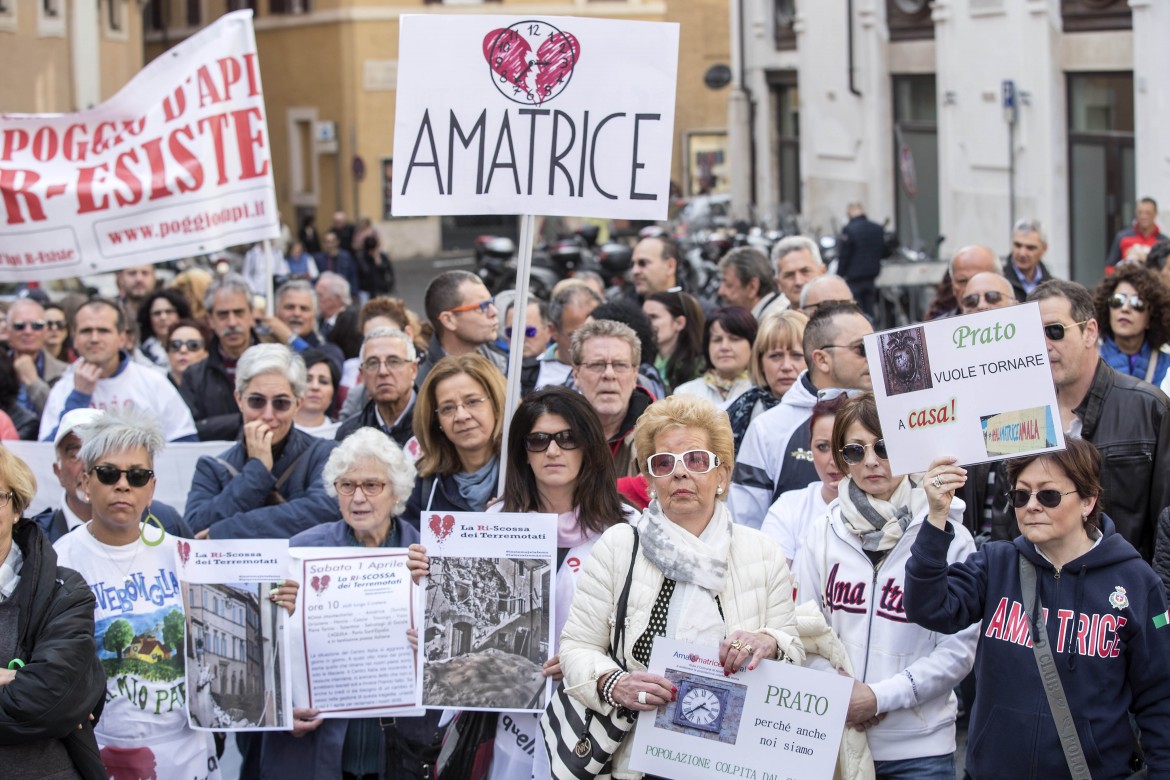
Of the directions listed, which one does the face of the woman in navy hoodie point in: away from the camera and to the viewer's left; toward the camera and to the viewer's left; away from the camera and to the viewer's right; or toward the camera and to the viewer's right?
toward the camera and to the viewer's left

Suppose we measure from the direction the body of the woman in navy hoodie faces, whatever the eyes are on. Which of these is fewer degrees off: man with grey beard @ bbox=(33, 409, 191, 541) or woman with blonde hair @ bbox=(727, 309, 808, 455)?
the man with grey beard

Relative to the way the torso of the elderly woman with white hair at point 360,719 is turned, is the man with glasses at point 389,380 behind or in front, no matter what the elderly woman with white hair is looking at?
behind

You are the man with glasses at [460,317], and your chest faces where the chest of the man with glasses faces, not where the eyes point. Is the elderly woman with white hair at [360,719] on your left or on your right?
on your right

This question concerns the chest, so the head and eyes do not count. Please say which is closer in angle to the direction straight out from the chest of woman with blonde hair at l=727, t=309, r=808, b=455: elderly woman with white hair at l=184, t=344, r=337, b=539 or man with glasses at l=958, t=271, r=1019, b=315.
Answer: the elderly woman with white hair

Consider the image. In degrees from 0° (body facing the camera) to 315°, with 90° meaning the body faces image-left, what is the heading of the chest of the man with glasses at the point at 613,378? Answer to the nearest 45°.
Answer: approximately 0°

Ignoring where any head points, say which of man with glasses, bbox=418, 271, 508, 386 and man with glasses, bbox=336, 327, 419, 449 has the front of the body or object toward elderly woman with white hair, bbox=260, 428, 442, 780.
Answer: man with glasses, bbox=336, 327, 419, 449

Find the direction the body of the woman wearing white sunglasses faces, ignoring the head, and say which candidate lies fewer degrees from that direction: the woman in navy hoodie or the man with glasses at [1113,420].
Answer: the woman in navy hoodie

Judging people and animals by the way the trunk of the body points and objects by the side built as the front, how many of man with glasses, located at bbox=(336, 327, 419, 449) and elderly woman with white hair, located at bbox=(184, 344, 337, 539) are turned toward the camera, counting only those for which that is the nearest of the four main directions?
2
